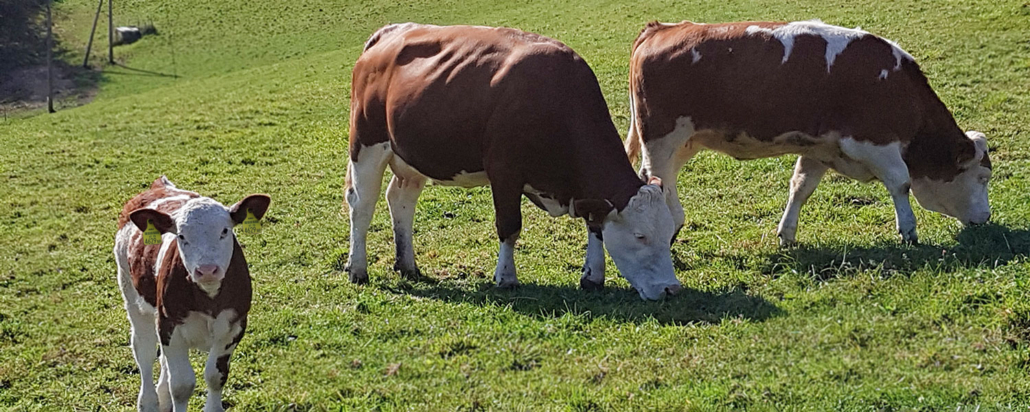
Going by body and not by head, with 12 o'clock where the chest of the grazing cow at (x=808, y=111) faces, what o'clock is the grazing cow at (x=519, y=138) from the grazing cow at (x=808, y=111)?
the grazing cow at (x=519, y=138) is roughly at 5 o'clock from the grazing cow at (x=808, y=111).

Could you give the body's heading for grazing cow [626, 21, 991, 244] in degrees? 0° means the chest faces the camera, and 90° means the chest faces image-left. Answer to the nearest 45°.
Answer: approximately 270°

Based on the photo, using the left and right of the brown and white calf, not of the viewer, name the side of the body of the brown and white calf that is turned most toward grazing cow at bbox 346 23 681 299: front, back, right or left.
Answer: left

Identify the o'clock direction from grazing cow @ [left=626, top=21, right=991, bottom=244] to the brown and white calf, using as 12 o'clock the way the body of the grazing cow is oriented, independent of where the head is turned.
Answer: The brown and white calf is roughly at 4 o'clock from the grazing cow.

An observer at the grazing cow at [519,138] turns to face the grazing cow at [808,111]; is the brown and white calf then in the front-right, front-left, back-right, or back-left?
back-right

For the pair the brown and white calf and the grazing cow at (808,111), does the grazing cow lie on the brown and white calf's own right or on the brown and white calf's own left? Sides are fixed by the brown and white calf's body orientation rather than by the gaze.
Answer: on the brown and white calf's own left

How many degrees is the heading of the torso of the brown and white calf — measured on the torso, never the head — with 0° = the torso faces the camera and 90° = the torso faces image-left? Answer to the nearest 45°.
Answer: approximately 315°
